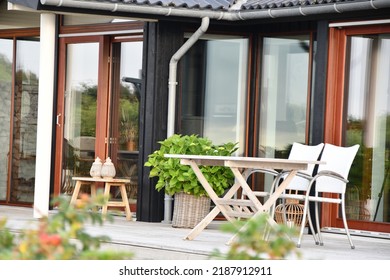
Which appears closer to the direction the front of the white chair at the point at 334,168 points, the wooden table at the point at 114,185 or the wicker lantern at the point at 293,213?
the wooden table

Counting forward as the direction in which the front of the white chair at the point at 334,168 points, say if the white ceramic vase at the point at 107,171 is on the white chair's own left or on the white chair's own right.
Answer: on the white chair's own right

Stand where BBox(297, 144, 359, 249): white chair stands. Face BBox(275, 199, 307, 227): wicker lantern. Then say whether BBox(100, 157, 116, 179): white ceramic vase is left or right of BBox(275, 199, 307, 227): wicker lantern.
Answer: left

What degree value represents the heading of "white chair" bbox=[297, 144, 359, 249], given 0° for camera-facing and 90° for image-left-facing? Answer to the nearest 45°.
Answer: approximately 45°

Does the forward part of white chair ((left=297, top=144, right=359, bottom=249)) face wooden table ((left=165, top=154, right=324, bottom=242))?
yes

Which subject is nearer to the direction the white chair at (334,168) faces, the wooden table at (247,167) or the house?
the wooden table

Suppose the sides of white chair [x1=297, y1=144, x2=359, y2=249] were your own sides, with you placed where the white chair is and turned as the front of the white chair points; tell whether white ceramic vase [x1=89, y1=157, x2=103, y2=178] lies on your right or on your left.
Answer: on your right
